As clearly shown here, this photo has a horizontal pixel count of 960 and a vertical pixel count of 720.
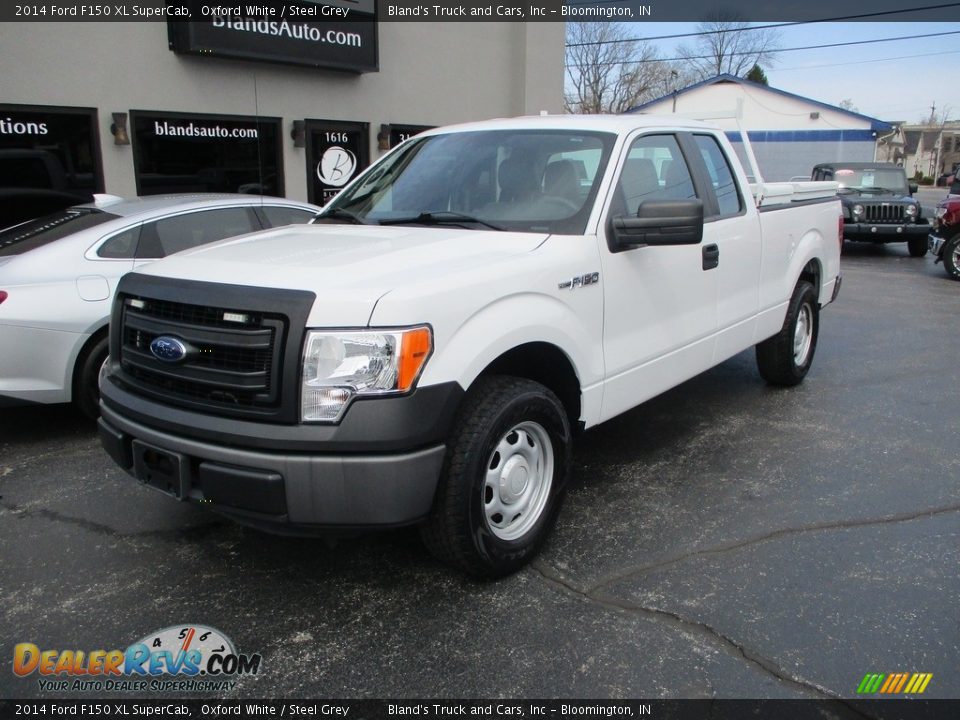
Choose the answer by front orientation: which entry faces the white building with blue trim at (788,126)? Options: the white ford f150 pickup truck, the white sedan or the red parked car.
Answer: the white sedan

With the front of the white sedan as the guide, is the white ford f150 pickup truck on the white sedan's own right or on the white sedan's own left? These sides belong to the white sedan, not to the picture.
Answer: on the white sedan's own right

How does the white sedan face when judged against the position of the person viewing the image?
facing away from the viewer and to the right of the viewer

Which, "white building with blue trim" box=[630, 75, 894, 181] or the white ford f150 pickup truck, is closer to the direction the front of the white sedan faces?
the white building with blue trim

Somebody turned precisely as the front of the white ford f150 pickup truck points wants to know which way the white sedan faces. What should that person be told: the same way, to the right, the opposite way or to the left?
the opposite way

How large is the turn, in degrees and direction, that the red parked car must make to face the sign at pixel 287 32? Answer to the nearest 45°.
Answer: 0° — it already faces it

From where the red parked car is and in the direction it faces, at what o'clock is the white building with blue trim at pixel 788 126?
The white building with blue trim is roughly at 4 o'clock from the red parked car.

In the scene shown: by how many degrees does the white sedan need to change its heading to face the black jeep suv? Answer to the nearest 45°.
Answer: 0° — it already faces it

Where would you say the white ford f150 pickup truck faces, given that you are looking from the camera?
facing the viewer and to the left of the viewer

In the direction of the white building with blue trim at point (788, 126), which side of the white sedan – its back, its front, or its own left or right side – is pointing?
front

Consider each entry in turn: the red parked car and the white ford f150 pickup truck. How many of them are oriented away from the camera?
0

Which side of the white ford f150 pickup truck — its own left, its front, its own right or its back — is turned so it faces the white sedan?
right

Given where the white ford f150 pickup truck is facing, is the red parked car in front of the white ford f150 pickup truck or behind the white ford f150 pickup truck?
behind

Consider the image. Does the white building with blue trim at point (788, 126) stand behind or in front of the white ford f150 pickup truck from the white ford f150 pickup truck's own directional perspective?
behind

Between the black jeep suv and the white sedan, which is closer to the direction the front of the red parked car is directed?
the white sedan
